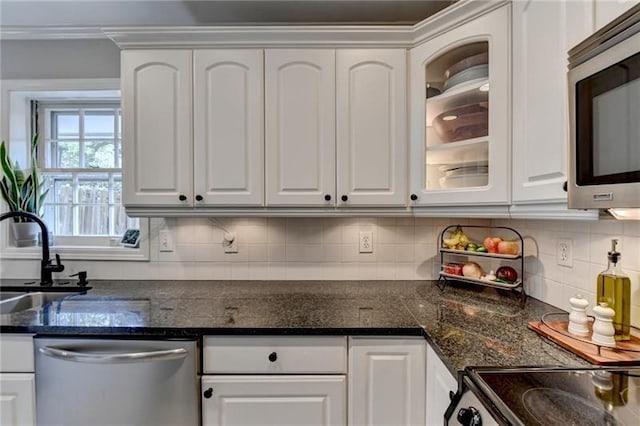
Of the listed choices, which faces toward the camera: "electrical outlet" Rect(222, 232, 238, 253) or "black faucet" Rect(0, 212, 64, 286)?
the electrical outlet

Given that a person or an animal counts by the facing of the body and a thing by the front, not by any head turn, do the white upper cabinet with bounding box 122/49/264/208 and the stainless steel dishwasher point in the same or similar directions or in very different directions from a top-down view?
same or similar directions

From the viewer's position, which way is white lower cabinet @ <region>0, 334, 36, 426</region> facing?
facing the viewer

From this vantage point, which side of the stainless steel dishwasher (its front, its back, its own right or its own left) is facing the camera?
front

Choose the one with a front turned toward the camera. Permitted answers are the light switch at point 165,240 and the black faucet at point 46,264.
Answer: the light switch

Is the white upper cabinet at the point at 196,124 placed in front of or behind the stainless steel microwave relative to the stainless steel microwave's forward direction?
in front

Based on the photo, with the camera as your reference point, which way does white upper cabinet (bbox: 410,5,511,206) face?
facing the viewer and to the left of the viewer

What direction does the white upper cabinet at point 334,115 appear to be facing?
toward the camera

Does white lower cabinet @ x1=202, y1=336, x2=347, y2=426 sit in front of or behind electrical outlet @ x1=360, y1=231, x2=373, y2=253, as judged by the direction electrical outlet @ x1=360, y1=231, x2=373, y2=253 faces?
in front

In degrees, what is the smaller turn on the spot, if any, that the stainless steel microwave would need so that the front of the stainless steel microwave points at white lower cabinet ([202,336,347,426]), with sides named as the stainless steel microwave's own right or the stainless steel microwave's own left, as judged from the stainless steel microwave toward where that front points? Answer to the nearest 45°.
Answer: approximately 45° to the stainless steel microwave's own right

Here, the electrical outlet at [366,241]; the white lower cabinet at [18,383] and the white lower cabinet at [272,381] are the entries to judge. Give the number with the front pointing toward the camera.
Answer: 3

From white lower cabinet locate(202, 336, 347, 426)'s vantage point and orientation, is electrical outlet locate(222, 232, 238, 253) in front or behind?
behind

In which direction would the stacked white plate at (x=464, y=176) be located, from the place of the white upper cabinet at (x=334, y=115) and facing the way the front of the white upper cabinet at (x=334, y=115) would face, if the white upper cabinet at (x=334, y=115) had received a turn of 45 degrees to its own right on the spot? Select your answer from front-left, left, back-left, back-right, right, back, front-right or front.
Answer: back-left
